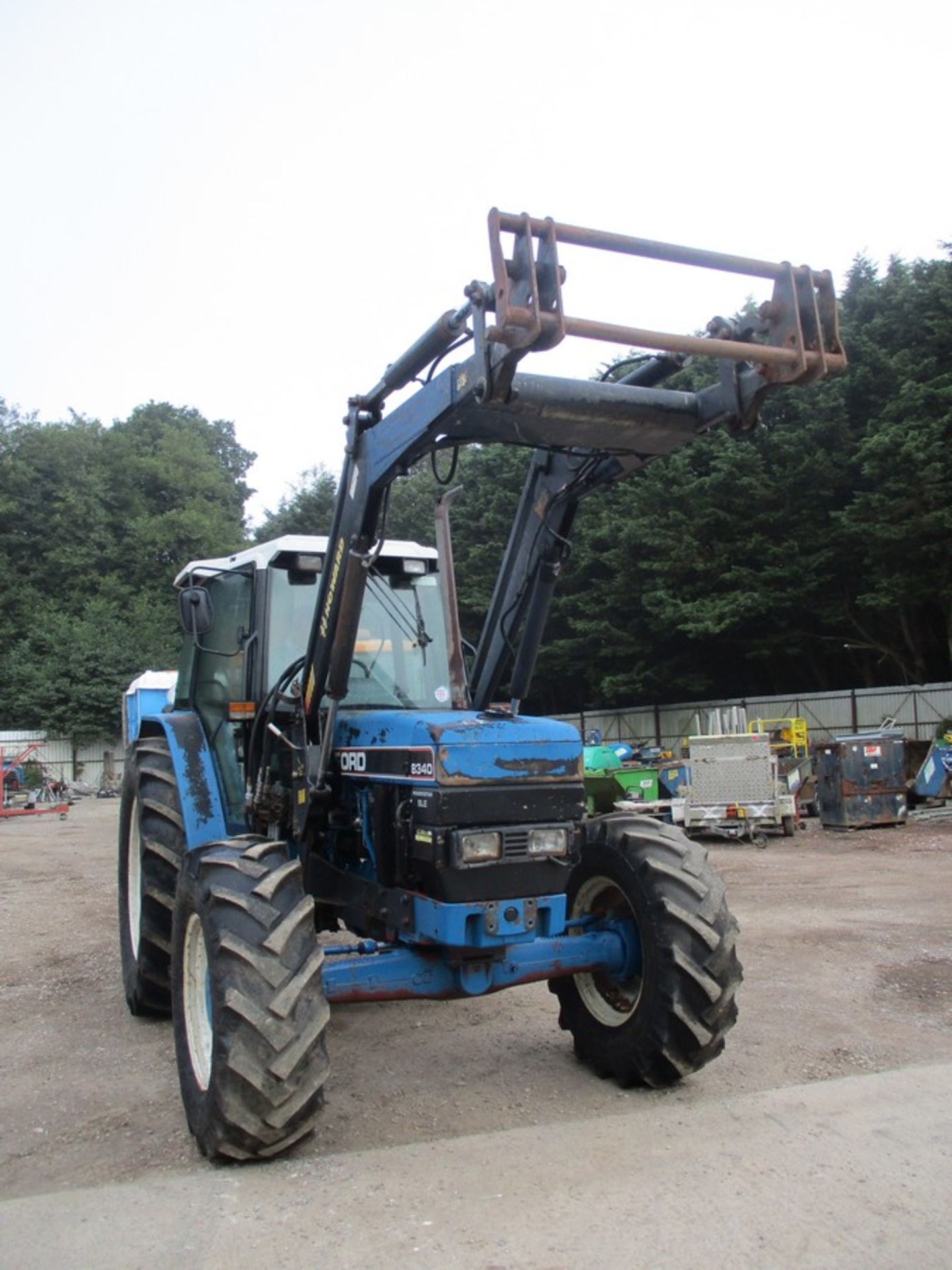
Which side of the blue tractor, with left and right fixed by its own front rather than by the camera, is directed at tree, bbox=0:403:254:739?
back

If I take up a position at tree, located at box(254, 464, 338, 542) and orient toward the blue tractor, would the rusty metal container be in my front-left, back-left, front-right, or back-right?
front-left

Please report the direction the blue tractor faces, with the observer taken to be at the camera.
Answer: facing the viewer and to the right of the viewer

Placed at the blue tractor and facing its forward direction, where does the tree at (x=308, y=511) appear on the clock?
The tree is roughly at 7 o'clock from the blue tractor.

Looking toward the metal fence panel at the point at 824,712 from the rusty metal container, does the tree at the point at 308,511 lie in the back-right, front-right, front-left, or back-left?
front-left

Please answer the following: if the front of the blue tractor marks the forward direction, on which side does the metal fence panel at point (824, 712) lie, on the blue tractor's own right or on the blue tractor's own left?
on the blue tractor's own left

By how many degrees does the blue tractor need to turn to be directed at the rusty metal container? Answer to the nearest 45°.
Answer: approximately 90° to its left
